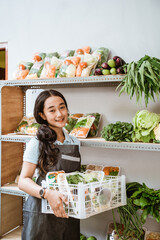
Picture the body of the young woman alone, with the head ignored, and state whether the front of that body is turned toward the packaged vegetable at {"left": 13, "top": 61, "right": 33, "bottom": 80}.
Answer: no

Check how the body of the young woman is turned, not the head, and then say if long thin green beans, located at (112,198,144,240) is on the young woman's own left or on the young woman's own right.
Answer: on the young woman's own left

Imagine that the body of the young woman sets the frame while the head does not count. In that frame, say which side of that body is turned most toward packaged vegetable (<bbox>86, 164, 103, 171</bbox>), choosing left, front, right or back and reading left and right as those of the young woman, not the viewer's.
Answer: left

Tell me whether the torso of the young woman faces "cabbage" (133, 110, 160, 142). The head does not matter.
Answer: no

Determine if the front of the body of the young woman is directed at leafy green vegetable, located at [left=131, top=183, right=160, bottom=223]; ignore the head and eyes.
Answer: no

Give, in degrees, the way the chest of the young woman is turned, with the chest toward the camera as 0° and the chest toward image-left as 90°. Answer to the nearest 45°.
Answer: approximately 315°

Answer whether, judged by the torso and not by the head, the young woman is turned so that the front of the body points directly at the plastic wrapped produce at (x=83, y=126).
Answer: no

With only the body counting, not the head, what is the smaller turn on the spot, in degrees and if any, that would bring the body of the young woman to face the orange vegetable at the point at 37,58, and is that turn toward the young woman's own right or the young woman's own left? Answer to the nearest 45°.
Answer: approximately 135° to the young woman's own left

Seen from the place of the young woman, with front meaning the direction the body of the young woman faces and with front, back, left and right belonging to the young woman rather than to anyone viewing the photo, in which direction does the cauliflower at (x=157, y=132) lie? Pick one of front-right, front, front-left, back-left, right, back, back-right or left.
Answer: front-left

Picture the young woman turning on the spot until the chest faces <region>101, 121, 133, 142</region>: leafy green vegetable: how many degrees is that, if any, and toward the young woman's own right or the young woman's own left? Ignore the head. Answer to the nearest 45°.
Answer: approximately 90° to the young woman's own left

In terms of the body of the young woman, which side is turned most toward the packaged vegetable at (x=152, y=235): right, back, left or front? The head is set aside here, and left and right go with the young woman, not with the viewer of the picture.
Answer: left

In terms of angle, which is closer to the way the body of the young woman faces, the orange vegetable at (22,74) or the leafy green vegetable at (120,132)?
the leafy green vegetable
